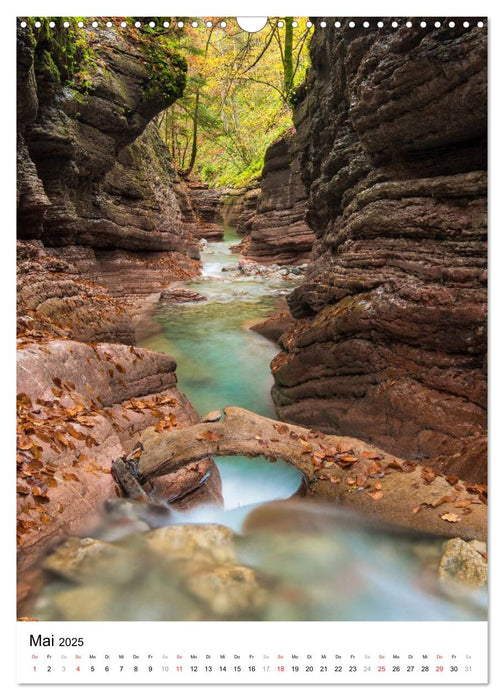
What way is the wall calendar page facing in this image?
toward the camera
